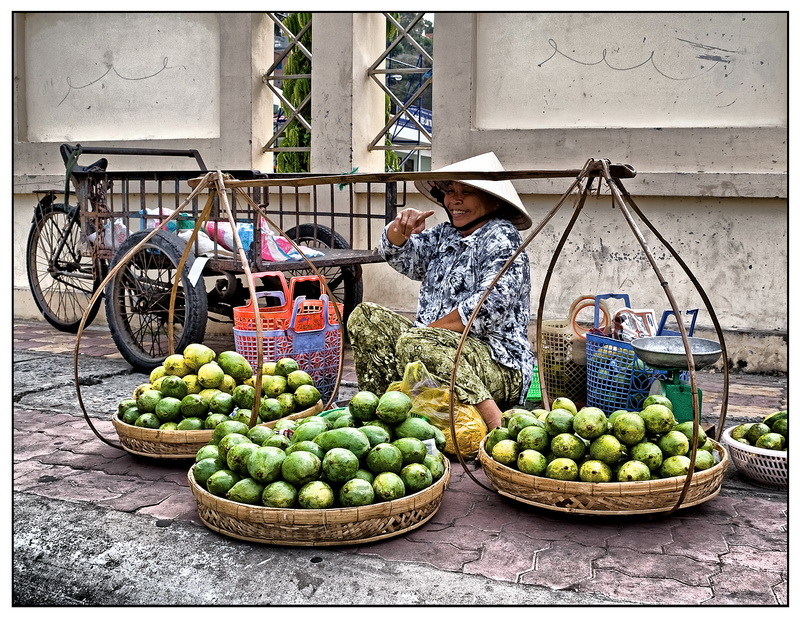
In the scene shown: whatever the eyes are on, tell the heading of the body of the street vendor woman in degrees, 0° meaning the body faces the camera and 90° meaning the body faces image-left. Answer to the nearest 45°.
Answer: approximately 45°

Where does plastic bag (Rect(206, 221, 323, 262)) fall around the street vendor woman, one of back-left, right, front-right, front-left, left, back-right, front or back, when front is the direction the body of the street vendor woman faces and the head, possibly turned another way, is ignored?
right

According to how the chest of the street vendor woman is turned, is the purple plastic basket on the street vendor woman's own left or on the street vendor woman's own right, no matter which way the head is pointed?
on the street vendor woman's own right

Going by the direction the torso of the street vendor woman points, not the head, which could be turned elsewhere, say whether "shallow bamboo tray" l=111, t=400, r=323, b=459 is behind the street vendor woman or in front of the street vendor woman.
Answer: in front

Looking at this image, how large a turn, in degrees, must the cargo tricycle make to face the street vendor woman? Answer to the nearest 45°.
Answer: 0° — it already faces them

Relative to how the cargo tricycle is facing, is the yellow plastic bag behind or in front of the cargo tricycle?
in front

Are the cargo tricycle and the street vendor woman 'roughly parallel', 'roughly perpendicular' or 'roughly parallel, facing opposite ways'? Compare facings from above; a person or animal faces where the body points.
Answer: roughly perpendicular

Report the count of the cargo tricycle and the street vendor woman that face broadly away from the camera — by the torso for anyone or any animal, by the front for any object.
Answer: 0

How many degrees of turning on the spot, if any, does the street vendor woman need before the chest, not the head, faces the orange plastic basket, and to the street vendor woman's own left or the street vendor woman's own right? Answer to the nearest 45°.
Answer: approximately 90° to the street vendor woman's own right
